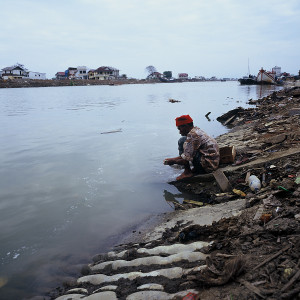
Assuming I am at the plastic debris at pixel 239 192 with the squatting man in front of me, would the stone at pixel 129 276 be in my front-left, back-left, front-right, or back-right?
back-left

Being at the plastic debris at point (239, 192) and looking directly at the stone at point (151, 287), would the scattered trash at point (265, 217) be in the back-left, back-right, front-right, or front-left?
front-left

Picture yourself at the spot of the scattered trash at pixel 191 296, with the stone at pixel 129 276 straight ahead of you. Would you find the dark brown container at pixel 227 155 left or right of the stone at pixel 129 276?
right

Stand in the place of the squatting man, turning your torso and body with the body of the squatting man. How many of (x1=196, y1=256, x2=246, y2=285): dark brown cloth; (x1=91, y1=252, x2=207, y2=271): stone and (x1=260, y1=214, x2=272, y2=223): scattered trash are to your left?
3

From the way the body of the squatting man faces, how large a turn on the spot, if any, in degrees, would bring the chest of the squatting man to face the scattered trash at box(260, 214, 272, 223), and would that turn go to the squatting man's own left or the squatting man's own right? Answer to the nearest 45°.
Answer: approximately 90° to the squatting man's own left

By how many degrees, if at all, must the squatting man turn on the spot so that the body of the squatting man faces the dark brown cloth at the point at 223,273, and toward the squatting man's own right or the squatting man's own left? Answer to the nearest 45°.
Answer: approximately 90° to the squatting man's own left

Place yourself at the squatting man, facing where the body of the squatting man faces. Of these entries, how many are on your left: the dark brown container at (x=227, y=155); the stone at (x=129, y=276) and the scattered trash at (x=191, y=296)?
2

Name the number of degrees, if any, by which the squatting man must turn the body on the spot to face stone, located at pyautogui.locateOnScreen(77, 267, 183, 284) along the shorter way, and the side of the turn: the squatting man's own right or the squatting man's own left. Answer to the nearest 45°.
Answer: approximately 90° to the squatting man's own left

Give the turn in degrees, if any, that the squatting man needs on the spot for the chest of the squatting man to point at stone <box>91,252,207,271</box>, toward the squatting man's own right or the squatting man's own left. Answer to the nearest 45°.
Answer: approximately 90° to the squatting man's own left

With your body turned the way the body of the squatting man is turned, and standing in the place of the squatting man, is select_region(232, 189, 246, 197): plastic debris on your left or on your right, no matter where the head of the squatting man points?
on your left

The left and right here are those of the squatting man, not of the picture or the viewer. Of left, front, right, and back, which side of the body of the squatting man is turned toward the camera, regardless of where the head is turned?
left

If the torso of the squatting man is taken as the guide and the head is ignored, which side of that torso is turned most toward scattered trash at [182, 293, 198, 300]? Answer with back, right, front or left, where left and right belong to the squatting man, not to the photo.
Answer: left
